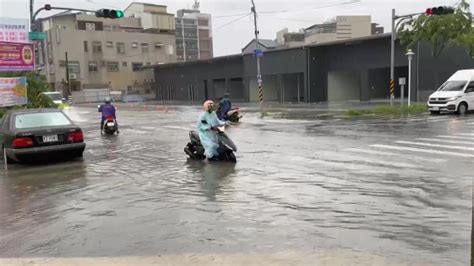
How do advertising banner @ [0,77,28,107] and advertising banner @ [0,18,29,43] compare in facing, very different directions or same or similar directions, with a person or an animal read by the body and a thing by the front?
same or similar directions

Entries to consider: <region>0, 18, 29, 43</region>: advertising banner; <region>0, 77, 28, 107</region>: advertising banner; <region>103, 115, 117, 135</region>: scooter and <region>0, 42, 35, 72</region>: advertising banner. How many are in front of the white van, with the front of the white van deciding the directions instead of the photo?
4

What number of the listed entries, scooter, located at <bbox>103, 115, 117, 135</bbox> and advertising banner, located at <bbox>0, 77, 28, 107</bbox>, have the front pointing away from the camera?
1

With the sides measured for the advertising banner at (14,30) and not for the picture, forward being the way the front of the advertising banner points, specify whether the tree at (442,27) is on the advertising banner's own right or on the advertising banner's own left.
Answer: on the advertising banner's own left

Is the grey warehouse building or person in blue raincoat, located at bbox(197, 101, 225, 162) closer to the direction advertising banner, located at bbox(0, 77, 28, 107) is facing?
the person in blue raincoat

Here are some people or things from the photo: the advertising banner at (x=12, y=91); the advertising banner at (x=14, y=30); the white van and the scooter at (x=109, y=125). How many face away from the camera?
1

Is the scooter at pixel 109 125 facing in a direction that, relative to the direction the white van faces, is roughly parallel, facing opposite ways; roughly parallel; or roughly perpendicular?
roughly perpendicular

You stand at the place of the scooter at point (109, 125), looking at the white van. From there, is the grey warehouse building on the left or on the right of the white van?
left

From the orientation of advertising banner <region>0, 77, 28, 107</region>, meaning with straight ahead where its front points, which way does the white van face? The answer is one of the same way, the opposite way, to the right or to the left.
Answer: to the right

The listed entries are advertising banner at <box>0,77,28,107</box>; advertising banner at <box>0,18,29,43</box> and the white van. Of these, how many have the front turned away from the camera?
0

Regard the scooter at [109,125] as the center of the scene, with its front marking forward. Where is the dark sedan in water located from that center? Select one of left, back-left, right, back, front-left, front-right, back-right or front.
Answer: back

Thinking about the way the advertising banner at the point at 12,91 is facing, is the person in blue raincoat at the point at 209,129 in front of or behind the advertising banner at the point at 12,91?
in front

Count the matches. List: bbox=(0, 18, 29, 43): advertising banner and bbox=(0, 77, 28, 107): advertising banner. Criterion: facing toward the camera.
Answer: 2

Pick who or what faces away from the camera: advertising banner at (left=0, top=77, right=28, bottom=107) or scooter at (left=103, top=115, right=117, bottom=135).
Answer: the scooter

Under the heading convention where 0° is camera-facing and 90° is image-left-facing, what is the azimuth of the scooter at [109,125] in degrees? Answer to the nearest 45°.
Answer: approximately 180°

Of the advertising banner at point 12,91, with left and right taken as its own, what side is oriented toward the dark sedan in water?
front

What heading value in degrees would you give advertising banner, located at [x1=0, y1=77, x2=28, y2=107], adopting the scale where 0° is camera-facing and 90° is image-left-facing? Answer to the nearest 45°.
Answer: approximately 0°

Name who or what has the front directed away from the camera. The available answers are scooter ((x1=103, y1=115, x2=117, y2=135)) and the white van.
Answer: the scooter
